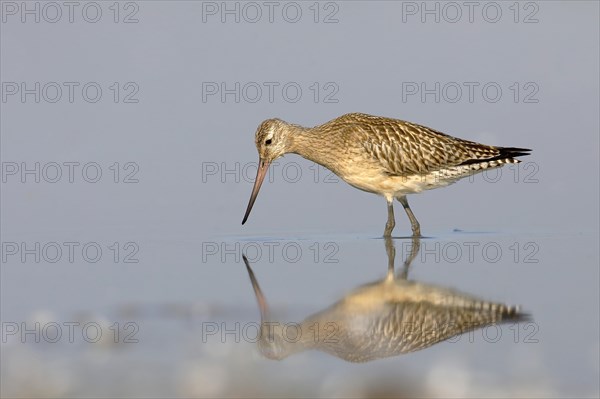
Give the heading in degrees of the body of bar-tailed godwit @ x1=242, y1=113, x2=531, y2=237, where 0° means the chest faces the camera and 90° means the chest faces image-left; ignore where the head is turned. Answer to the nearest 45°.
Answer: approximately 90°
